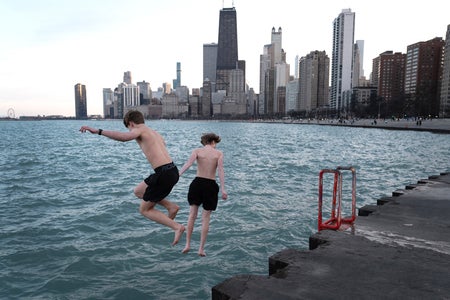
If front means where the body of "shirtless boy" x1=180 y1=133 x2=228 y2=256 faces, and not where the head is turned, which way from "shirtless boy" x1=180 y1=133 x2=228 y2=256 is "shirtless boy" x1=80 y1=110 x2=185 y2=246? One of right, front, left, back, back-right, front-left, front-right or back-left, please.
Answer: back-left

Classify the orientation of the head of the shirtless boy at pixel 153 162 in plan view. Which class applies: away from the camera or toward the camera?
away from the camera

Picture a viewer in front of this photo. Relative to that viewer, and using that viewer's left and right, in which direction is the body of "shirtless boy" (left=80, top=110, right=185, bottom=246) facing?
facing away from the viewer and to the left of the viewer

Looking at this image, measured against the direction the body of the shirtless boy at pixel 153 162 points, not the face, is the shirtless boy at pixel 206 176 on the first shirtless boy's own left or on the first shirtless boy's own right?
on the first shirtless boy's own right

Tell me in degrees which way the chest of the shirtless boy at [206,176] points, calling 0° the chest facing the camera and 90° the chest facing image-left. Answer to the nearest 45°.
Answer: approximately 180°

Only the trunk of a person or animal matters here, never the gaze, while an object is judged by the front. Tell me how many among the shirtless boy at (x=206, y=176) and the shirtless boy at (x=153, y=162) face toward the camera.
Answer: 0
